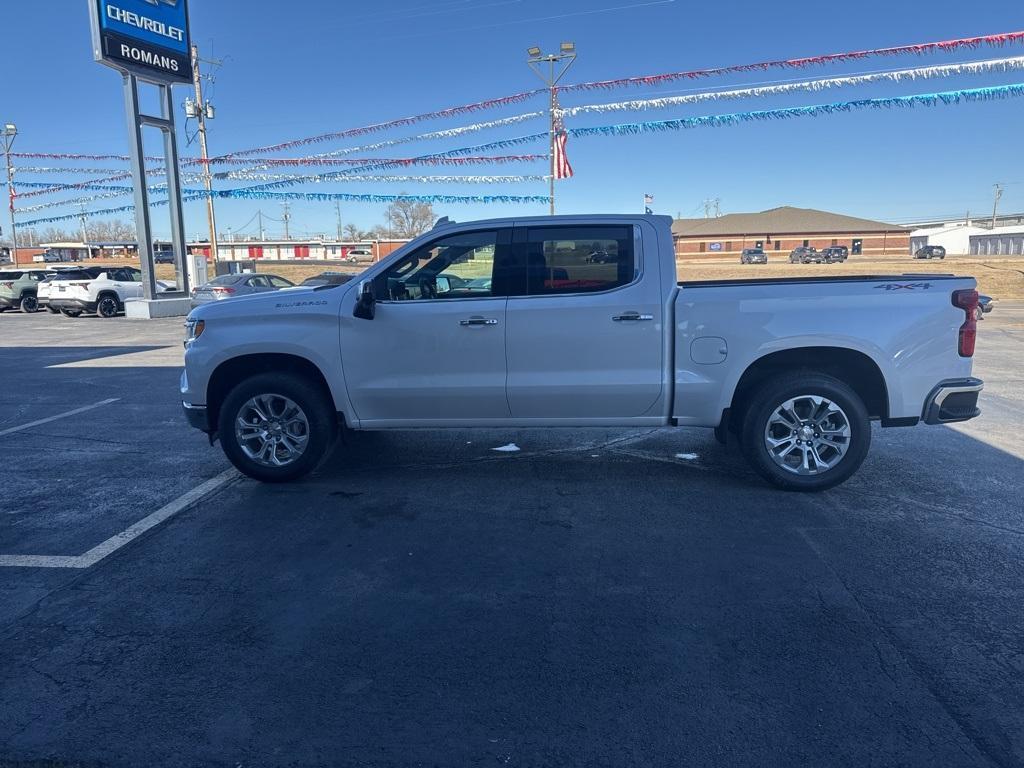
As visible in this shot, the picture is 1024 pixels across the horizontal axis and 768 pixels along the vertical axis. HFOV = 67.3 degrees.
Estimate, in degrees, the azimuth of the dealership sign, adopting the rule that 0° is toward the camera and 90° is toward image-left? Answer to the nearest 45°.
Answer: approximately 315°

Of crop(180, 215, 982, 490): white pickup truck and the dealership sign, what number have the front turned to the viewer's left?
1

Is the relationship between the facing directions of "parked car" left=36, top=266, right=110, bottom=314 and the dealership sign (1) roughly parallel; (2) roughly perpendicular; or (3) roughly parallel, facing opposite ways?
roughly perpendicular

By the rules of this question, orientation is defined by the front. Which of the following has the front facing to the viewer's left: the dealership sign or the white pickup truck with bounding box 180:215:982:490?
the white pickup truck

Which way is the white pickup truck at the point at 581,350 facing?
to the viewer's left

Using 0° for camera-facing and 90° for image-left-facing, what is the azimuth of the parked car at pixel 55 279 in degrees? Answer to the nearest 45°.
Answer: approximately 225°

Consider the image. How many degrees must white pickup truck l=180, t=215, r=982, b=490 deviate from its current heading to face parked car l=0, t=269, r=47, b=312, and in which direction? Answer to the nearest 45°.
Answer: approximately 45° to its right
